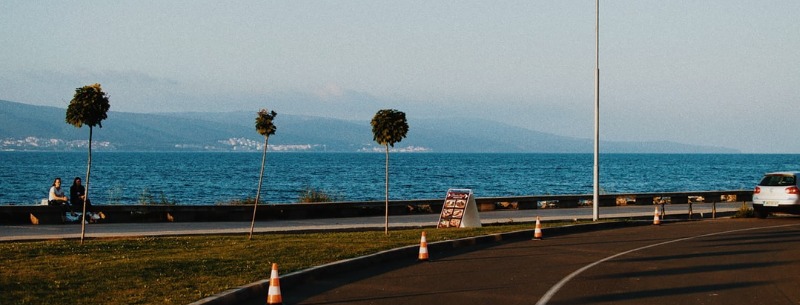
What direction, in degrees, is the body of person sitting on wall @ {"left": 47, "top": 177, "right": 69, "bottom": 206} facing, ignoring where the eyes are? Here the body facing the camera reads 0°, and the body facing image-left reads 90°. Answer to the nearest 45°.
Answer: approximately 315°

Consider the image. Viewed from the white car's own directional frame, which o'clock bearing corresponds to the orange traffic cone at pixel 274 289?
The orange traffic cone is roughly at 5 o'clock from the white car.

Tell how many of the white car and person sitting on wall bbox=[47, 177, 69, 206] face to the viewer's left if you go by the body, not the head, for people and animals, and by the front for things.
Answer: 0

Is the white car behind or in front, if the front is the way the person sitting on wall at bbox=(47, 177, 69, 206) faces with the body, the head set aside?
in front

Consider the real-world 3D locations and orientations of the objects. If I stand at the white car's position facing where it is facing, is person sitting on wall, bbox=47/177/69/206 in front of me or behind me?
behind

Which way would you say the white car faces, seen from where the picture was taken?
facing away from the viewer and to the right of the viewer
